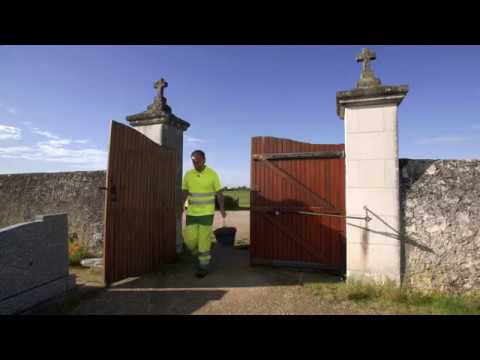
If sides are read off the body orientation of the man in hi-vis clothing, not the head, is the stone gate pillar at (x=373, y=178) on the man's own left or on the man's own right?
on the man's own left

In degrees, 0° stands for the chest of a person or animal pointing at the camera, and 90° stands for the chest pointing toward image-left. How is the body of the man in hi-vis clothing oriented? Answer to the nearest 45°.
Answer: approximately 0°

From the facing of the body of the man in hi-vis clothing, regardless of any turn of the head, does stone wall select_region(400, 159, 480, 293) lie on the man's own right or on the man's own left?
on the man's own left

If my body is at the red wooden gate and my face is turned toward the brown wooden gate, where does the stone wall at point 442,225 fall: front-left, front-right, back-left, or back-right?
back-left

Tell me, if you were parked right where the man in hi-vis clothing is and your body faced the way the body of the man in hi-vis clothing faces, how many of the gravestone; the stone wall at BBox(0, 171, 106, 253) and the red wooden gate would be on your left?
1

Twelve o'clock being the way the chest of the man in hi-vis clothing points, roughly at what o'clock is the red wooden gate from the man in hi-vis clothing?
The red wooden gate is roughly at 9 o'clock from the man in hi-vis clothing.

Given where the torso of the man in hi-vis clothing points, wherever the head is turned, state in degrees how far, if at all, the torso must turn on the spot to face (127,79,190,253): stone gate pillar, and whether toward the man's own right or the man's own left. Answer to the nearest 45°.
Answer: approximately 135° to the man's own right

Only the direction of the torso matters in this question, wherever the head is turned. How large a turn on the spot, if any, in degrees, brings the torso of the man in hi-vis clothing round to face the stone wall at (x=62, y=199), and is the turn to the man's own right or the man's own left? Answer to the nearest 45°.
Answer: approximately 135° to the man's own right

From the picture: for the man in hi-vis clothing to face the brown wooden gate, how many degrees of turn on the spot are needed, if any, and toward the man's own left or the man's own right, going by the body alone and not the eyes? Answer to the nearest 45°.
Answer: approximately 90° to the man's own right
